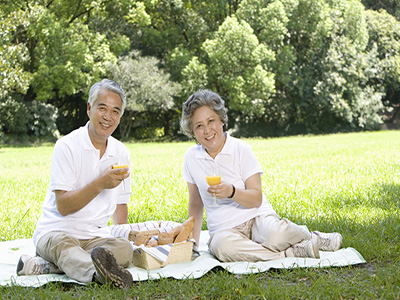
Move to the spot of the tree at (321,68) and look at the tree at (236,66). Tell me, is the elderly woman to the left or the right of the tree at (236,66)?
left

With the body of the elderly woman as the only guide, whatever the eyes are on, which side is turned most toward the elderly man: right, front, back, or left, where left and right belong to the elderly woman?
right

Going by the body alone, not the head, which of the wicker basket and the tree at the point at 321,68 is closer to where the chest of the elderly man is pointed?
the wicker basket

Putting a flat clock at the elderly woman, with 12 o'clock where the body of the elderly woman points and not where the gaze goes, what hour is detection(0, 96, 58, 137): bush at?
The bush is roughly at 5 o'clock from the elderly woman.

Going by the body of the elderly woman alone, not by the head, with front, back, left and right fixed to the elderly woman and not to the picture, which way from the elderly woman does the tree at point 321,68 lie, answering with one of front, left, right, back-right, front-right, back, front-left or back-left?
back

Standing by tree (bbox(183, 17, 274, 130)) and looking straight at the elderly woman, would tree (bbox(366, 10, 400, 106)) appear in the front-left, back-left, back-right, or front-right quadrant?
back-left

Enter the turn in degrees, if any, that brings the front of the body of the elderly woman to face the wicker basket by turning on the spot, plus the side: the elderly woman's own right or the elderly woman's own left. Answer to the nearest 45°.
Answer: approximately 45° to the elderly woman's own right

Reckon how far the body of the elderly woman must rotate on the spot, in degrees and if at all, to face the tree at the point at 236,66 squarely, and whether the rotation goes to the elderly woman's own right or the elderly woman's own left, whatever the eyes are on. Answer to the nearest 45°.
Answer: approximately 180°
